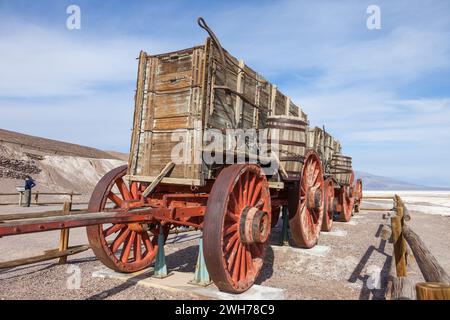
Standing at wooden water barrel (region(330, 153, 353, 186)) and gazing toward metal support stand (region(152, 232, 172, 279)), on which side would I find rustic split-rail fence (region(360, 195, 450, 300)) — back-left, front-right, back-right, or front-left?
front-left

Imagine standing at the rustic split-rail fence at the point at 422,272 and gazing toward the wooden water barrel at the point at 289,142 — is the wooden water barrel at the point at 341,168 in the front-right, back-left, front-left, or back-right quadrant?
front-right

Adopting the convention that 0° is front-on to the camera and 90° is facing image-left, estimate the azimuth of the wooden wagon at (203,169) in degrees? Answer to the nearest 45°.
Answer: approximately 45°
